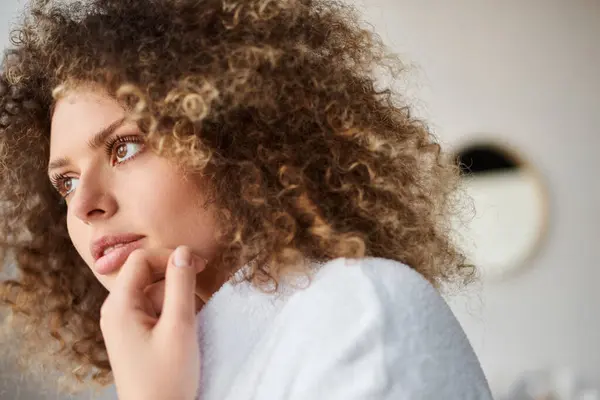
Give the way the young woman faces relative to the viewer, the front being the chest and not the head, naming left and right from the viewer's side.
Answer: facing the viewer and to the left of the viewer
